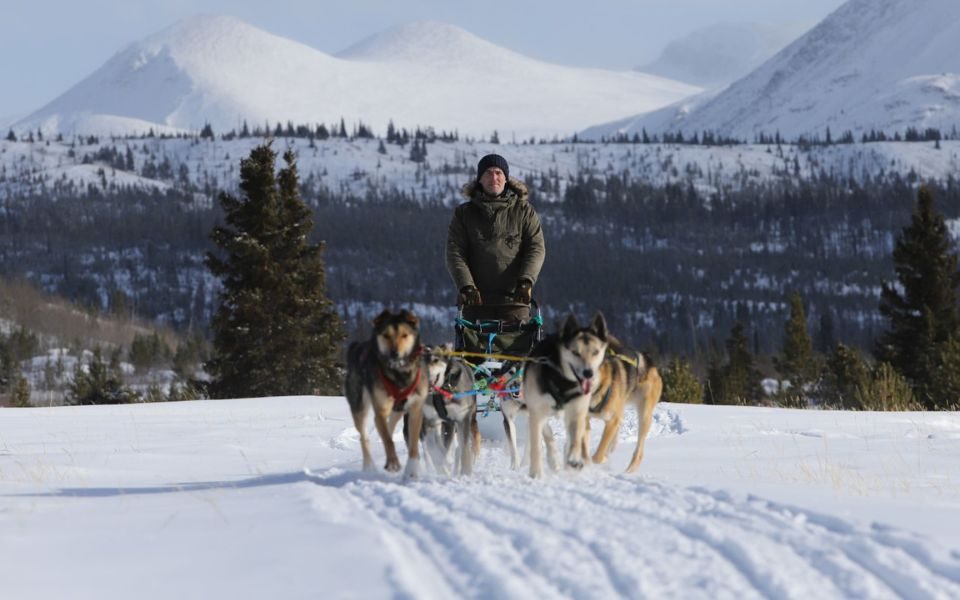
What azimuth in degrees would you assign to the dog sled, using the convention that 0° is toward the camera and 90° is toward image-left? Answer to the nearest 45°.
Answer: approximately 0°

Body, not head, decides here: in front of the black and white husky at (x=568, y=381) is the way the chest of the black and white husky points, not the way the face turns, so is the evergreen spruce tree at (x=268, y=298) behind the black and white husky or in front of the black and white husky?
behind

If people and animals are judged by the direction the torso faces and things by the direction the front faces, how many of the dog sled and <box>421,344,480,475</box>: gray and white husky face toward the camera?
2

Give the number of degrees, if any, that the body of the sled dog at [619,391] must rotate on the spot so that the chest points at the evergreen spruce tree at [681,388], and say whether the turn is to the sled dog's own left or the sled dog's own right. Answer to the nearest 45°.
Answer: approximately 135° to the sled dog's own right

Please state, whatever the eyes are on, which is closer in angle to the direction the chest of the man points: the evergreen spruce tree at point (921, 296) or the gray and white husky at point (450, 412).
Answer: the gray and white husky

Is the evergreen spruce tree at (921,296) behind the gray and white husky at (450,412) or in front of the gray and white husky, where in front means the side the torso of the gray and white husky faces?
behind

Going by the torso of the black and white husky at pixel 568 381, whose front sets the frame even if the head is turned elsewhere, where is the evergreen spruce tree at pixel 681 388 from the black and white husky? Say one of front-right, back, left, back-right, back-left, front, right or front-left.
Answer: back

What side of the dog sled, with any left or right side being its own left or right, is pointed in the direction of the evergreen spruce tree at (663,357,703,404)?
back

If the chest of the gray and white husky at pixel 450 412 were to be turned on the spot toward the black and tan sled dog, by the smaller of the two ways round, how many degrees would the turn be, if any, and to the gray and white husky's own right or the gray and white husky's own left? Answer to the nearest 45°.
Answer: approximately 45° to the gray and white husky's own right

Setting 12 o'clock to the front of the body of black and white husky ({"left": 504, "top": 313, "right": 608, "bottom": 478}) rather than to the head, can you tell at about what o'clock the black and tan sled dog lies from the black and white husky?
The black and tan sled dog is roughly at 3 o'clock from the black and white husky.

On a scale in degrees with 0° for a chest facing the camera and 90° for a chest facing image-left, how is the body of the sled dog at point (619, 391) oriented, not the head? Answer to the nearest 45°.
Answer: approximately 45°
